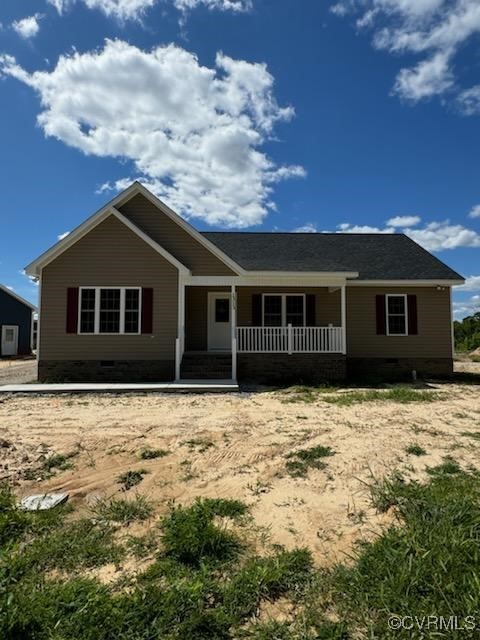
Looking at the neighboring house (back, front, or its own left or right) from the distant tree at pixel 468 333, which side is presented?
left

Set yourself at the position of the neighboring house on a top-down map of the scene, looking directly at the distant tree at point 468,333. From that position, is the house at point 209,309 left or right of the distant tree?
right

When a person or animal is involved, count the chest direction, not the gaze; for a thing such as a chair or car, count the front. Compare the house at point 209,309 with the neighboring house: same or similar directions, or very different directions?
same or similar directions

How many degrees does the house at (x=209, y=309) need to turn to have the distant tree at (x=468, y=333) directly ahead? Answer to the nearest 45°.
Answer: approximately 135° to its left

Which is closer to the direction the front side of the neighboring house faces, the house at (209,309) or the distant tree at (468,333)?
the house

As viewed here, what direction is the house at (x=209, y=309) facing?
toward the camera

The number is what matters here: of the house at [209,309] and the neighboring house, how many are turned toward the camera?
2

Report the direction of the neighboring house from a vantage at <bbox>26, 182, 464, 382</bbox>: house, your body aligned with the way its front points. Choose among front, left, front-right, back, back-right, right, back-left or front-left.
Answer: back-right

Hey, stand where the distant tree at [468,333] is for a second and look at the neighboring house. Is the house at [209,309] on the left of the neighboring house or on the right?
left

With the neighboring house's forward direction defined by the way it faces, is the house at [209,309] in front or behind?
in front

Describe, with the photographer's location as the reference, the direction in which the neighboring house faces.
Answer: facing the viewer
